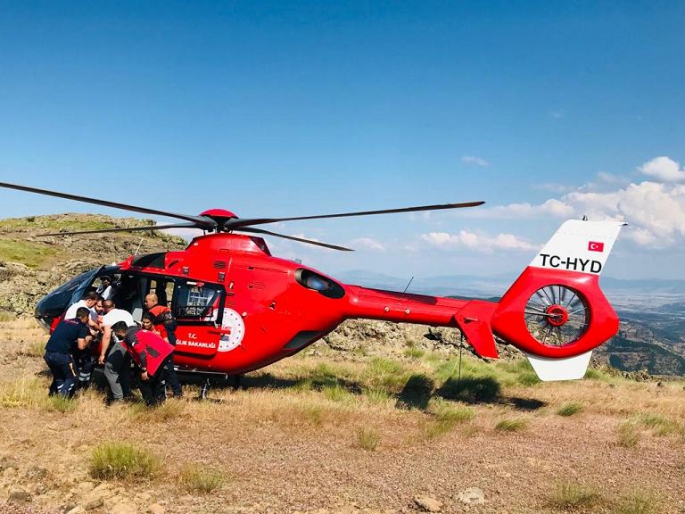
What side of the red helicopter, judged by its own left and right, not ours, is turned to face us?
left

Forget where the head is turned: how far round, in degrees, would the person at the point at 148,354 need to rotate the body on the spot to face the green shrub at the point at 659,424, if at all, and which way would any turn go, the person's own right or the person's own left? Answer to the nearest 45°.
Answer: approximately 180°

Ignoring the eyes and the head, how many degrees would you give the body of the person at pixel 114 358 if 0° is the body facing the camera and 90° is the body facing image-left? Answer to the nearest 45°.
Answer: approximately 135°

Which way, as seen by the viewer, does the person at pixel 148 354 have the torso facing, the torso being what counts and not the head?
to the viewer's left

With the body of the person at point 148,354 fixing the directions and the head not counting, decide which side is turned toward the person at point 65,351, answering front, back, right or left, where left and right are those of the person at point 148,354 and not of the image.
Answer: front

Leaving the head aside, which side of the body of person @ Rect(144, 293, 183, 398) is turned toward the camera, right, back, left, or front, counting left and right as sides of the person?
left

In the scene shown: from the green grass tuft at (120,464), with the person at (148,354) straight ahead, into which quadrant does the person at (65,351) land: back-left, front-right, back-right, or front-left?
front-left

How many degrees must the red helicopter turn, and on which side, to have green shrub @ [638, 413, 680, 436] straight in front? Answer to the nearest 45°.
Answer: approximately 180°
